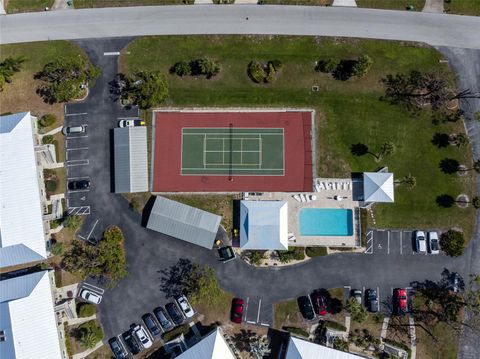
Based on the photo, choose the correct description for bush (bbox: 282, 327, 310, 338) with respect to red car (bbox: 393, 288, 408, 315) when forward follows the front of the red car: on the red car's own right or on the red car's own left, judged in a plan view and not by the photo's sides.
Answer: on the red car's own right

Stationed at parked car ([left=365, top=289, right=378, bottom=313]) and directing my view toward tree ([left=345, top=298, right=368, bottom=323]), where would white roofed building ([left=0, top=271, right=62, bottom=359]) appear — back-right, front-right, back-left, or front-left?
front-right

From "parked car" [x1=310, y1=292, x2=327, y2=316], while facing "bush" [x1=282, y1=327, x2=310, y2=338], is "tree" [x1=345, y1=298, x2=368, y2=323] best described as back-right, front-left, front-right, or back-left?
back-left

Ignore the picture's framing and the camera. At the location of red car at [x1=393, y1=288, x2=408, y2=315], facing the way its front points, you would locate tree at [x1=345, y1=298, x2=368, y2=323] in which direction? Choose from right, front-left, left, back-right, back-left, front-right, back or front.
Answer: left
